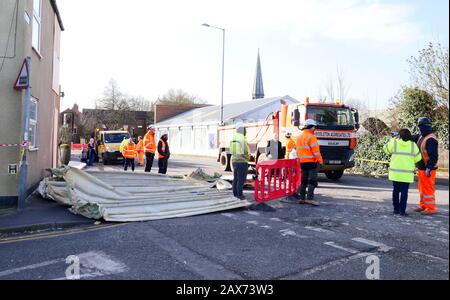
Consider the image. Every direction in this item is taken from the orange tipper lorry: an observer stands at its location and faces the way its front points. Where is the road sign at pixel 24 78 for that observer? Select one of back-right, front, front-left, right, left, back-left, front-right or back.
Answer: right

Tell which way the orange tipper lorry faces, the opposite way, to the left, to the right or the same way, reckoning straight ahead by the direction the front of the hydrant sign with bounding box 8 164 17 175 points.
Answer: the same way

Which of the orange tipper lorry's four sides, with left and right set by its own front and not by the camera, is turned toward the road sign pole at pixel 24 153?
right

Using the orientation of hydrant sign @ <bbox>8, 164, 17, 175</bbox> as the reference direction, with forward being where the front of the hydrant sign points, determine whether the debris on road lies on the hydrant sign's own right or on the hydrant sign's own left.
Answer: on the hydrant sign's own left

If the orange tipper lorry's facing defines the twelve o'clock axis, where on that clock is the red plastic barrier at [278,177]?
The red plastic barrier is roughly at 2 o'clock from the orange tipper lorry.

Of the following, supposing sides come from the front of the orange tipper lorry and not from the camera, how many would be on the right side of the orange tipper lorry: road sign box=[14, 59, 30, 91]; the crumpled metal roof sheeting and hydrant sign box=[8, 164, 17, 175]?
3

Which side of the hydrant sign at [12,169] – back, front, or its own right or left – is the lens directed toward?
front

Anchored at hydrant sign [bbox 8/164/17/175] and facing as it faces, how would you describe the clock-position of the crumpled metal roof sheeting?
The crumpled metal roof sheeting is roughly at 10 o'clock from the hydrant sign.

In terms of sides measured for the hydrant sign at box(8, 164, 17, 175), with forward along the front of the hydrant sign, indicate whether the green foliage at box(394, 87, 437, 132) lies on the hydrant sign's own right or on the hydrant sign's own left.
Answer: on the hydrant sign's own left

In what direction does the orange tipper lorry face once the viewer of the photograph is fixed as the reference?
facing the viewer and to the right of the viewer

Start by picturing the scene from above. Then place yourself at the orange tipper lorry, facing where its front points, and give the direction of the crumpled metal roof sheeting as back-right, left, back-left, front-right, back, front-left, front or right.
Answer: right

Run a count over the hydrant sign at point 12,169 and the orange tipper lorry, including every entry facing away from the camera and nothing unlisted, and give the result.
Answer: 0

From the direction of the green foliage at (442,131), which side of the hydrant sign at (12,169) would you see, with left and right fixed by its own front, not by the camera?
left
